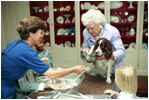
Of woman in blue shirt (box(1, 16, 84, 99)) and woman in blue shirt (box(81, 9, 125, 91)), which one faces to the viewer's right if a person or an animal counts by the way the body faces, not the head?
woman in blue shirt (box(1, 16, 84, 99))

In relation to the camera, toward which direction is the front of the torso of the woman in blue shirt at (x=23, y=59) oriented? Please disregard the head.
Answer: to the viewer's right

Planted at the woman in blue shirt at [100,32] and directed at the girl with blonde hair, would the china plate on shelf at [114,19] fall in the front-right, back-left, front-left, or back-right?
back-left

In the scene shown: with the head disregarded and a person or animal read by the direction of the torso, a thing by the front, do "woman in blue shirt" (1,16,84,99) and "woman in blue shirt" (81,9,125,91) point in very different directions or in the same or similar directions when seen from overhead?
very different directions

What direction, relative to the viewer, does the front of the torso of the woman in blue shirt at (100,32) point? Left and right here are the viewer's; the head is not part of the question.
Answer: facing the viewer and to the left of the viewer

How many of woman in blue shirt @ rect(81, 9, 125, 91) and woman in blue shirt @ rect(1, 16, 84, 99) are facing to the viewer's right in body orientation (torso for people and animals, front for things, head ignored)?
1

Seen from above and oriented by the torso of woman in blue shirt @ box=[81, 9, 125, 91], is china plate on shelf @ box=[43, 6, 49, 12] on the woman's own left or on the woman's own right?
on the woman's own right

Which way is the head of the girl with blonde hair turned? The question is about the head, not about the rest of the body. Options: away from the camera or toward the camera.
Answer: away from the camera

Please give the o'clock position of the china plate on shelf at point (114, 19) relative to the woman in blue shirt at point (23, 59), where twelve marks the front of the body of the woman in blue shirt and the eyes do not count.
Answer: The china plate on shelf is roughly at 10 o'clock from the woman in blue shirt.

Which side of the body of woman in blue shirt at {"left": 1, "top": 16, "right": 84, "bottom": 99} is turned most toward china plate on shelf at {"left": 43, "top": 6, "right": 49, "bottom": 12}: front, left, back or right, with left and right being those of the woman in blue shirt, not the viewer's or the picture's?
left

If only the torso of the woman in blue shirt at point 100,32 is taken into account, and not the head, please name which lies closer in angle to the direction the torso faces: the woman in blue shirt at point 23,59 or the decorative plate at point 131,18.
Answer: the woman in blue shirt

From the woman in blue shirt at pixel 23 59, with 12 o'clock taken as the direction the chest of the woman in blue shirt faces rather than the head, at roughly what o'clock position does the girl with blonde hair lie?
The girl with blonde hair is roughly at 1 o'clock from the woman in blue shirt.

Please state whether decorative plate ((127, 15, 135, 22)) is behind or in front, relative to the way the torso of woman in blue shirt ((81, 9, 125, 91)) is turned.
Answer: behind

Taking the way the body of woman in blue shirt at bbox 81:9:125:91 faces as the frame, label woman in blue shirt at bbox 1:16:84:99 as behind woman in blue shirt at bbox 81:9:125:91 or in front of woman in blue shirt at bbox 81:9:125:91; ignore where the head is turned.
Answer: in front

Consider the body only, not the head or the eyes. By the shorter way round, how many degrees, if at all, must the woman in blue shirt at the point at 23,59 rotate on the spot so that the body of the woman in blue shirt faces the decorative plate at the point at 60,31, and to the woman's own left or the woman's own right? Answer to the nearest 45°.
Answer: approximately 90° to the woman's own left
